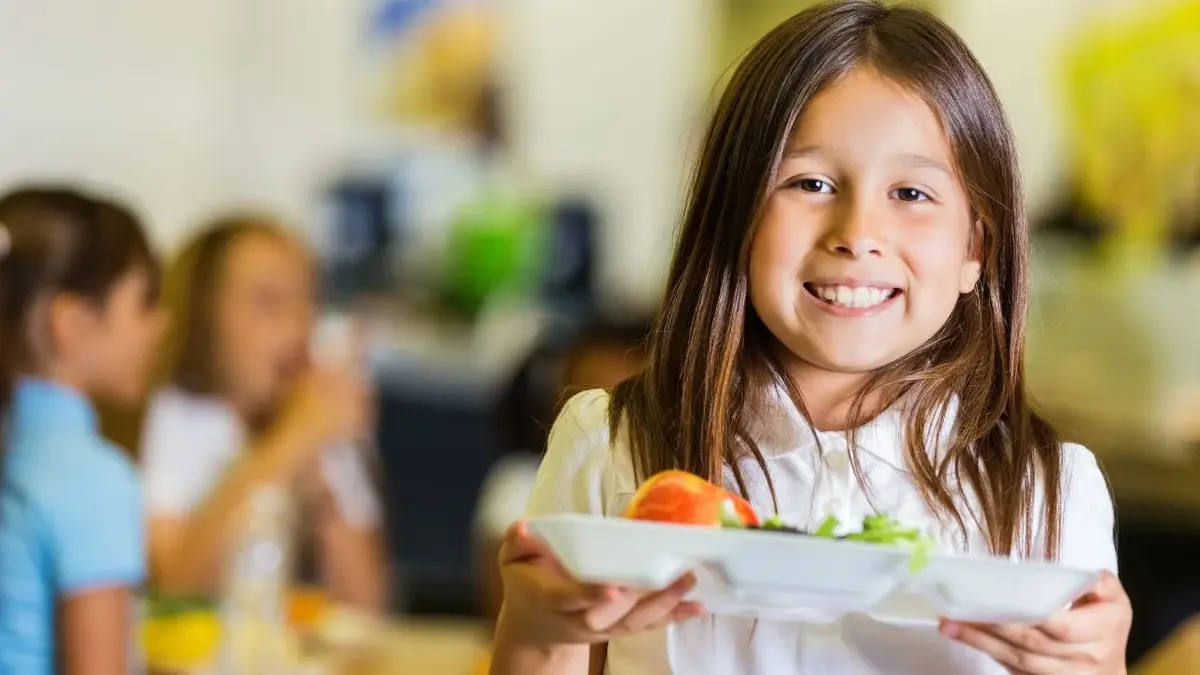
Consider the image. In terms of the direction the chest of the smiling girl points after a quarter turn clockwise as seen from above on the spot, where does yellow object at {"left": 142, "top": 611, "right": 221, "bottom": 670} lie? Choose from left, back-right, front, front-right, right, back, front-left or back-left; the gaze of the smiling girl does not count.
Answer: front-right

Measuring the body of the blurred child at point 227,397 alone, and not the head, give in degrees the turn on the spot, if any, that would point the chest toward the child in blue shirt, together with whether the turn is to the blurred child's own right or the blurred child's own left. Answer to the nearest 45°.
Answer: approximately 45° to the blurred child's own right

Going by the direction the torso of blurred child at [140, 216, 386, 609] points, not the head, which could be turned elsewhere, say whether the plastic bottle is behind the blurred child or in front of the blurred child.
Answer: in front

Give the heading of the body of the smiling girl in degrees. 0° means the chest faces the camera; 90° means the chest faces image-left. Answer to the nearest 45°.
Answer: approximately 0°

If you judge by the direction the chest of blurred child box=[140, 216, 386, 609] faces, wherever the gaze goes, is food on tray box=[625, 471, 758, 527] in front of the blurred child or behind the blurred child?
in front

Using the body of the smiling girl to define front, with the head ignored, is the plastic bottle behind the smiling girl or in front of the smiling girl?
behind

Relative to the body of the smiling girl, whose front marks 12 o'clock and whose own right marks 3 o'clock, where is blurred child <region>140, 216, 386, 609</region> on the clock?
The blurred child is roughly at 5 o'clock from the smiling girl.

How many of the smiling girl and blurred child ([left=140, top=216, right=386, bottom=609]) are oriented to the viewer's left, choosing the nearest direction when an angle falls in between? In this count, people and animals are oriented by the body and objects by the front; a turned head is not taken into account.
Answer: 0
